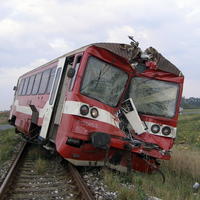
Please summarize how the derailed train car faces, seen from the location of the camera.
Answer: facing the viewer and to the right of the viewer
